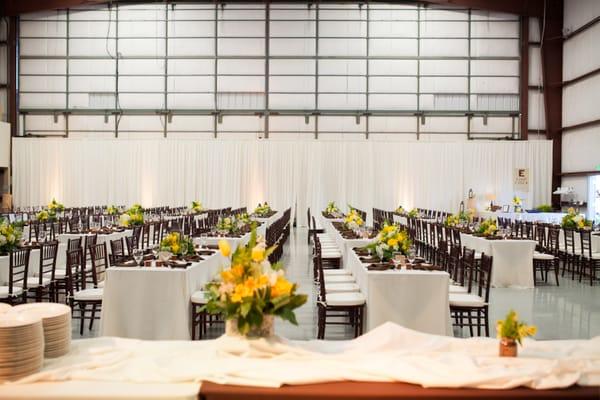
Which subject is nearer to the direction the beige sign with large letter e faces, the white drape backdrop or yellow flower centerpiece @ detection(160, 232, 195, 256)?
the yellow flower centerpiece

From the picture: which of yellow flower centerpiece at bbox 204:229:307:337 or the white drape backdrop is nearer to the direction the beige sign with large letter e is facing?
the yellow flower centerpiece

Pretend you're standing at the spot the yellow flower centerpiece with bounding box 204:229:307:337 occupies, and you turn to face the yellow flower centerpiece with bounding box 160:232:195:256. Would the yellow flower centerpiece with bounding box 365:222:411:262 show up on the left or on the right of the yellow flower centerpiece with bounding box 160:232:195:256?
right

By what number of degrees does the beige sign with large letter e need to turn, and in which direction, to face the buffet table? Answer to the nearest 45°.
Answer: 0° — it already faces it

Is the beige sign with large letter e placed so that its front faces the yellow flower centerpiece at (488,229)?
yes

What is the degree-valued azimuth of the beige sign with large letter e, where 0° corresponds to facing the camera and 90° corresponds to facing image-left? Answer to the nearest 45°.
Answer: approximately 0°

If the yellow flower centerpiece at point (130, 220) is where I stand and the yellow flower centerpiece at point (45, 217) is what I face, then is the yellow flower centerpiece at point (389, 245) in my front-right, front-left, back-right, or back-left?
back-left

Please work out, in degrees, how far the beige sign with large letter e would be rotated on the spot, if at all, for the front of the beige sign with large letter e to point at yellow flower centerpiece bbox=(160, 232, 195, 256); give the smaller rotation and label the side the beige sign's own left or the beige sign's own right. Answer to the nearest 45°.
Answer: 0° — it already faces it

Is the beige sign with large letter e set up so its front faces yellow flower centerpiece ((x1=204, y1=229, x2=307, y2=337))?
yes

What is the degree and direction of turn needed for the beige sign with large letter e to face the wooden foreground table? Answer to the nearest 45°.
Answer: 0° — it already faces it

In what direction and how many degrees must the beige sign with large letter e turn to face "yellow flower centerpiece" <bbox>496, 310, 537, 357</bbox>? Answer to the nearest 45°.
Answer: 0° — it already faces it
